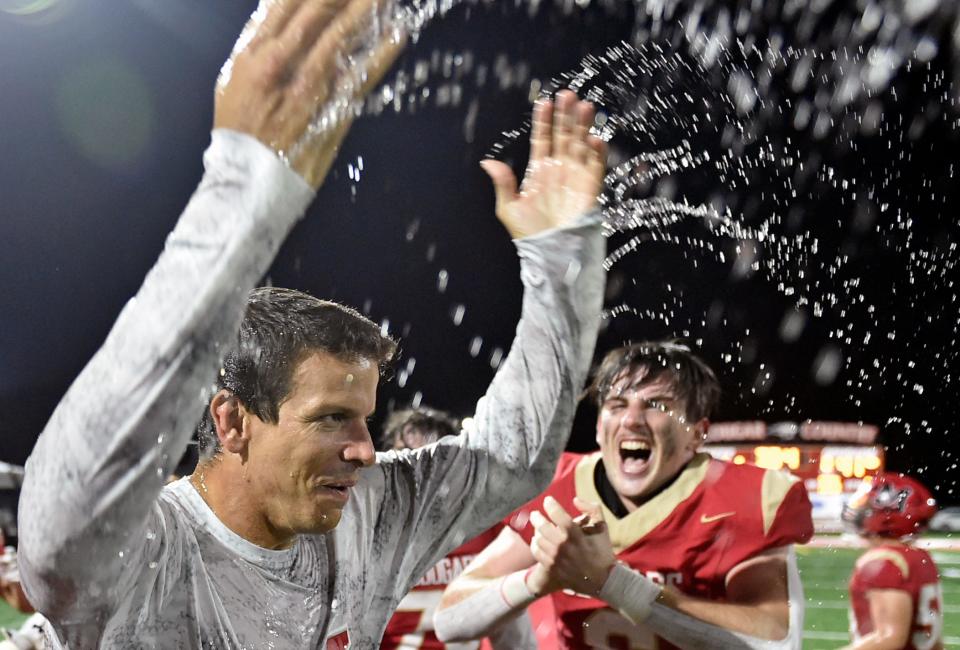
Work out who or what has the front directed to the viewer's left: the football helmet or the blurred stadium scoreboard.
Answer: the football helmet

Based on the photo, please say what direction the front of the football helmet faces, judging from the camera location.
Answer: facing to the left of the viewer

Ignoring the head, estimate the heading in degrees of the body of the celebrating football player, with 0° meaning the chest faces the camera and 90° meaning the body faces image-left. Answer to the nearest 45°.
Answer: approximately 45°

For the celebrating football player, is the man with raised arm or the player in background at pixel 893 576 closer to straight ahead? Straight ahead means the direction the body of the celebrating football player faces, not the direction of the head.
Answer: the man with raised arm

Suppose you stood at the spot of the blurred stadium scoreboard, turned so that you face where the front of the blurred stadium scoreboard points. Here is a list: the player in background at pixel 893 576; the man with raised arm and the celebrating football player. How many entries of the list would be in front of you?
3

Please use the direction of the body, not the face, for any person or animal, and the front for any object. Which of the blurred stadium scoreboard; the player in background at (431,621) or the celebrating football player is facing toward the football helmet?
the blurred stadium scoreboard

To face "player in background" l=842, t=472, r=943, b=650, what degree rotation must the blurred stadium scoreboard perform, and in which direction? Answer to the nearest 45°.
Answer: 0° — it already faces them

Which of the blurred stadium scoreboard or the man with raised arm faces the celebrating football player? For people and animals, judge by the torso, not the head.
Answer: the blurred stadium scoreboard

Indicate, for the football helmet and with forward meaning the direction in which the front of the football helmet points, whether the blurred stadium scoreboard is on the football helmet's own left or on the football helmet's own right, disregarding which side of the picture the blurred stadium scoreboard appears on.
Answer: on the football helmet's own right
